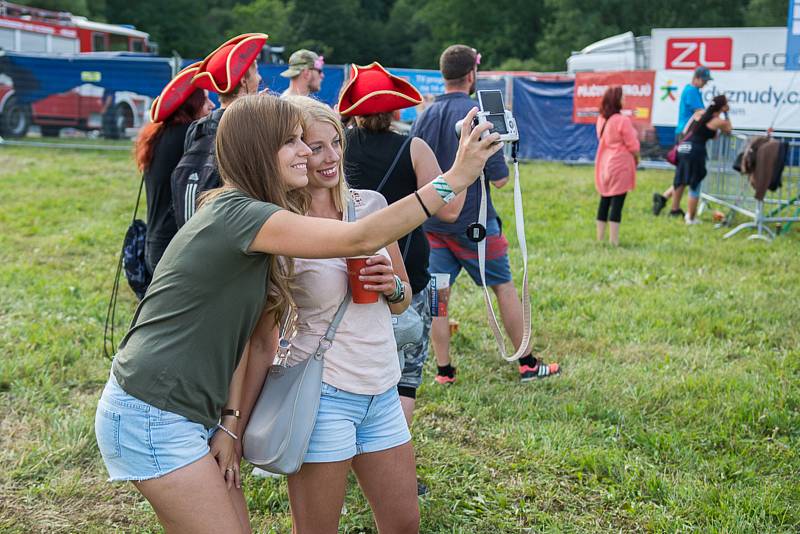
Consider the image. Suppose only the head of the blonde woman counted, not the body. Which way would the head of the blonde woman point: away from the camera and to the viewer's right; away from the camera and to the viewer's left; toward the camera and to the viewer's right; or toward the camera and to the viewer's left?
toward the camera and to the viewer's right

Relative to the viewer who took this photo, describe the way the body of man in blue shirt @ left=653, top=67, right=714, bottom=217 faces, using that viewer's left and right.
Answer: facing to the right of the viewer

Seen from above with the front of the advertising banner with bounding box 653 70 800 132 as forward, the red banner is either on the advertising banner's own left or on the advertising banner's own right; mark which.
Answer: on the advertising banner's own right

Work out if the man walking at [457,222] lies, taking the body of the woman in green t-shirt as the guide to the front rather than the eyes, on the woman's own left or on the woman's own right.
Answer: on the woman's own left

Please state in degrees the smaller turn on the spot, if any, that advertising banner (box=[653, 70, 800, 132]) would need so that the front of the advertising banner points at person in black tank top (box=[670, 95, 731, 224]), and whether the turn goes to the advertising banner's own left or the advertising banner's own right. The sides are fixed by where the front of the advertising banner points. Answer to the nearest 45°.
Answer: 0° — it already faces them

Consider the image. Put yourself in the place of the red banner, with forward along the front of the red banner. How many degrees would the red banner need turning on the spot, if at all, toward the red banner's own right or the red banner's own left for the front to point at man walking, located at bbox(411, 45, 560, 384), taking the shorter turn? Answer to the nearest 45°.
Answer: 0° — it already faces them

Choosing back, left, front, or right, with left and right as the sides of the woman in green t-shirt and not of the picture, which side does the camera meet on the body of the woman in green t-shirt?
right
